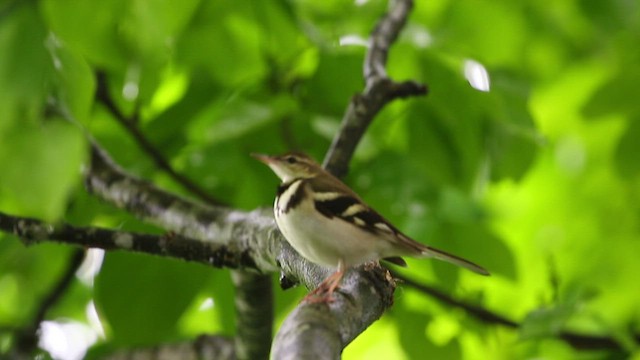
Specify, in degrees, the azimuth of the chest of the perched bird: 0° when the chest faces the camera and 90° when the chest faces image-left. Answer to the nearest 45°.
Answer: approximately 90°

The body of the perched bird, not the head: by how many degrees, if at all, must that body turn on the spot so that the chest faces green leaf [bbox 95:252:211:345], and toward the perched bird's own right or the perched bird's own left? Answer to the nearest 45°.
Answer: approximately 45° to the perched bird's own right

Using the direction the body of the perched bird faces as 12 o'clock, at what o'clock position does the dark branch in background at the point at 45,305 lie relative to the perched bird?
The dark branch in background is roughly at 1 o'clock from the perched bird.

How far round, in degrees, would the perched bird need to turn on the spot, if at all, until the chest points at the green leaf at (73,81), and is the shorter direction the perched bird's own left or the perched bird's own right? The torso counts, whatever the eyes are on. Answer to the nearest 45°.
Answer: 0° — it already faces it

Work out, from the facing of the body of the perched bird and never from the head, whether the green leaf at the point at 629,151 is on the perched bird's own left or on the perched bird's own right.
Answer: on the perched bird's own right

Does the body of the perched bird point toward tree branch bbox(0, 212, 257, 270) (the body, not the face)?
yes

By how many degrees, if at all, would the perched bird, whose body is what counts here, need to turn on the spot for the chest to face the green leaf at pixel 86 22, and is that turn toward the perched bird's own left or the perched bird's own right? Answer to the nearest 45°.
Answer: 0° — it already faces it

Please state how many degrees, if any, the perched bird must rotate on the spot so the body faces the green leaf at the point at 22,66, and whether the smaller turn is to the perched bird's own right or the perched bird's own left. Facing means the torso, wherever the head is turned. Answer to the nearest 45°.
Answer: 0° — it already faces it
